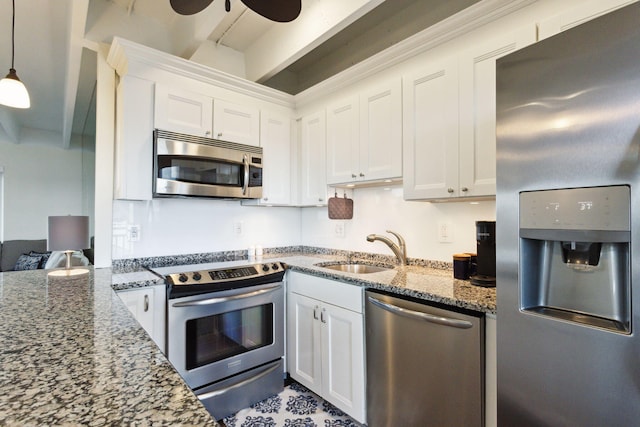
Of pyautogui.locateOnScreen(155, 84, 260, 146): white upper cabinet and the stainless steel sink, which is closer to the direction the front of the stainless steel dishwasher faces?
the white upper cabinet

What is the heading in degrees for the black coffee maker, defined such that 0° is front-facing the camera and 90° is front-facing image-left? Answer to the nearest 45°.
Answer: approximately 45°

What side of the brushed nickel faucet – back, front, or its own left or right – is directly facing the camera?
left

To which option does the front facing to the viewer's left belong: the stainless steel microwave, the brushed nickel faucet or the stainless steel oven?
the brushed nickel faucet

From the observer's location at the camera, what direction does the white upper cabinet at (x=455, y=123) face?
facing the viewer and to the left of the viewer

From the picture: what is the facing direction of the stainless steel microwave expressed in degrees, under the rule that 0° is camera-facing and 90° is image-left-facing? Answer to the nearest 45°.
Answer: approximately 315°

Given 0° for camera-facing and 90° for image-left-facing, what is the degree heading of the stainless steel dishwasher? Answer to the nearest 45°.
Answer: approximately 45°
